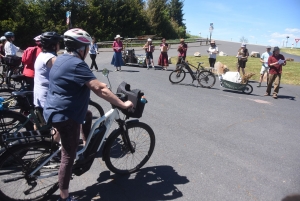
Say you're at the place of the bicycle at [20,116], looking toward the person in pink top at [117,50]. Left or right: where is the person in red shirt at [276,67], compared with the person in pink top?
right

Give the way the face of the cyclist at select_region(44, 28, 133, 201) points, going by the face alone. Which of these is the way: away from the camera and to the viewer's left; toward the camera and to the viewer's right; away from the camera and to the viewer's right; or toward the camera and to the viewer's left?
away from the camera and to the viewer's right

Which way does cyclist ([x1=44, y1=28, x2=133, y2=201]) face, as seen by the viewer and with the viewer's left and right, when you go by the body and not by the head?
facing away from the viewer and to the right of the viewer

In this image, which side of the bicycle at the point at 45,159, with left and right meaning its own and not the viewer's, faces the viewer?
right

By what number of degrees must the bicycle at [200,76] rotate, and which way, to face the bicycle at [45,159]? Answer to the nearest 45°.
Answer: approximately 90° to its left

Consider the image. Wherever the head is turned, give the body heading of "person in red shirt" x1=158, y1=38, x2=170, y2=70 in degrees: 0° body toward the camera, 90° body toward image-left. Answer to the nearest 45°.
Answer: approximately 0°

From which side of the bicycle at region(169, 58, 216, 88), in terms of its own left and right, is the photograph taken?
left

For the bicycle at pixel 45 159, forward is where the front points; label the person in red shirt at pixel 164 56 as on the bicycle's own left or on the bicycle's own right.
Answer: on the bicycle's own left

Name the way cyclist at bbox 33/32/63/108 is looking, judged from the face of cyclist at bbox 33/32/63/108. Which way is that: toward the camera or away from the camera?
away from the camera

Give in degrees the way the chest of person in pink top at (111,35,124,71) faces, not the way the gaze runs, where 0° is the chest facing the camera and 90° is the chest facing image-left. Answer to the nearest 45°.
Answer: approximately 0°

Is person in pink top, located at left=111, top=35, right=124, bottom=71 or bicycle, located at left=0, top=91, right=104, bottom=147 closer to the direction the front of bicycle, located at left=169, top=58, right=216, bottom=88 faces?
the person in pink top
